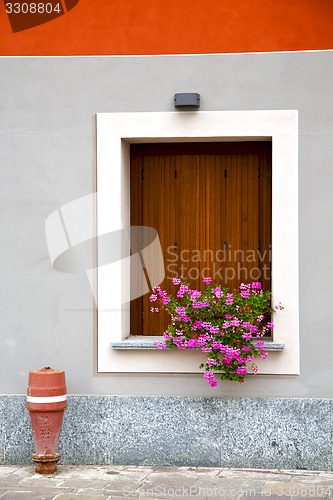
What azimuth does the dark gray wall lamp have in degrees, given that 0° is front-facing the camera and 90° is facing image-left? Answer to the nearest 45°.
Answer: approximately 0°
